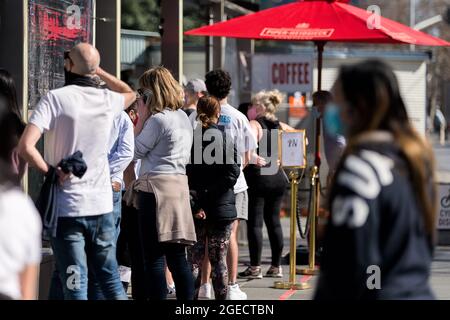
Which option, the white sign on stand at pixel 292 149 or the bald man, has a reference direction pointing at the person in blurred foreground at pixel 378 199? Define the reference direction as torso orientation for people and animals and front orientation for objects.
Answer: the white sign on stand

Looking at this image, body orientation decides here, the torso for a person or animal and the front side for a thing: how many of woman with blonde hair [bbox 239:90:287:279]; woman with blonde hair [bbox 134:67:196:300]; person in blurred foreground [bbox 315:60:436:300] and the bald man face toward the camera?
0

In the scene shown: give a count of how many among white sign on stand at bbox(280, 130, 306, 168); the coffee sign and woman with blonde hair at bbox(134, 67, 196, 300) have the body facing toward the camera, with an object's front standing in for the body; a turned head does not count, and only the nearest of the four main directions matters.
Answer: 2

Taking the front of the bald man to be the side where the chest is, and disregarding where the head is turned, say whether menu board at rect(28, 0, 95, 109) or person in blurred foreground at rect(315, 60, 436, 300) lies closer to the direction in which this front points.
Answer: the menu board

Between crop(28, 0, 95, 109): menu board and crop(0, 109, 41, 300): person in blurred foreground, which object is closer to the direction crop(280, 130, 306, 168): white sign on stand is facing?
the person in blurred foreground

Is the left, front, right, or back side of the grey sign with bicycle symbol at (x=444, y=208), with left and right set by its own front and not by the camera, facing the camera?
front

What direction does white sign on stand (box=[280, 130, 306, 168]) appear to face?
toward the camera

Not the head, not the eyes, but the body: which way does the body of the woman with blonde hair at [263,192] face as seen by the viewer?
to the viewer's left

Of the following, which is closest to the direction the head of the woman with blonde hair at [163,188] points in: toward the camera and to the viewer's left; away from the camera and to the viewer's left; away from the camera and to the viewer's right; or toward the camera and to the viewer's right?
away from the camera and to the viewer's left

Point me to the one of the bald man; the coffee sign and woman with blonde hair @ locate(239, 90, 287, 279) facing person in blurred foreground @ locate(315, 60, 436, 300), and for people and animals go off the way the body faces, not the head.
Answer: the coffee sign

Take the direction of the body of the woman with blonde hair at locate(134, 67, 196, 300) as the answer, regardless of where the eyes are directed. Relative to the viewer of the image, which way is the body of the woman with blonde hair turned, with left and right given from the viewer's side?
facing away from the viewer and to the left of the viewer

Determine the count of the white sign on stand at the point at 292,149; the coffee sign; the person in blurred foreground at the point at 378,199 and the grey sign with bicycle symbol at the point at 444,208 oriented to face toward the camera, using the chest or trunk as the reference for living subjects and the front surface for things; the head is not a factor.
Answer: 3

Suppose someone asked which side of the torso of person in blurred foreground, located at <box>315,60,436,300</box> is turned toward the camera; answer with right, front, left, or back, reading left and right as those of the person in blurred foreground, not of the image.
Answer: left
